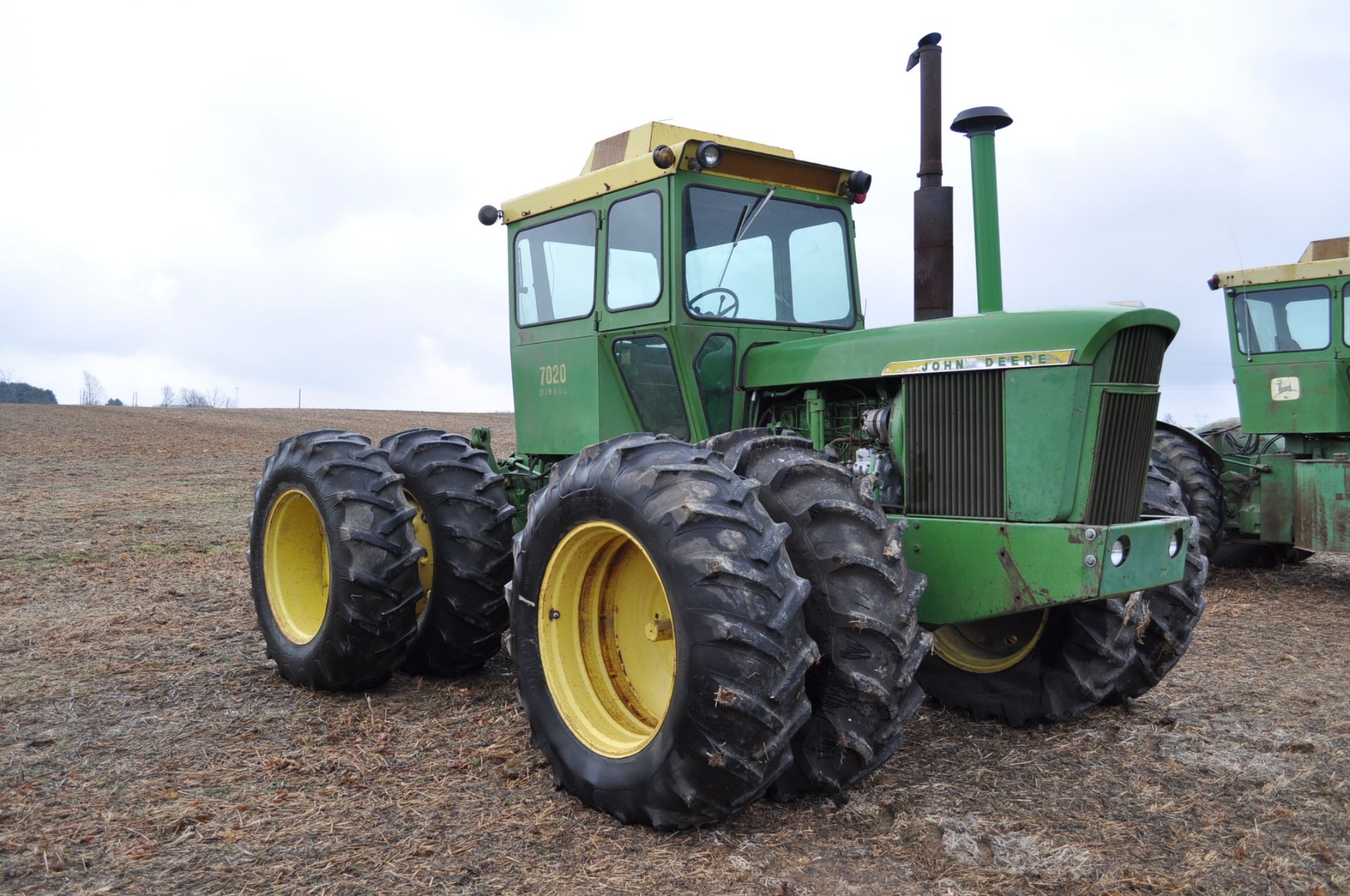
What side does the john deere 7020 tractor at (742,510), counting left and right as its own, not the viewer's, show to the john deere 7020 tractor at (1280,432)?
left

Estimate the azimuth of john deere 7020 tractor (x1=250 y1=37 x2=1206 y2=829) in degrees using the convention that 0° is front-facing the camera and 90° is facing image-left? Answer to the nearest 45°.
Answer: approximately 315°
